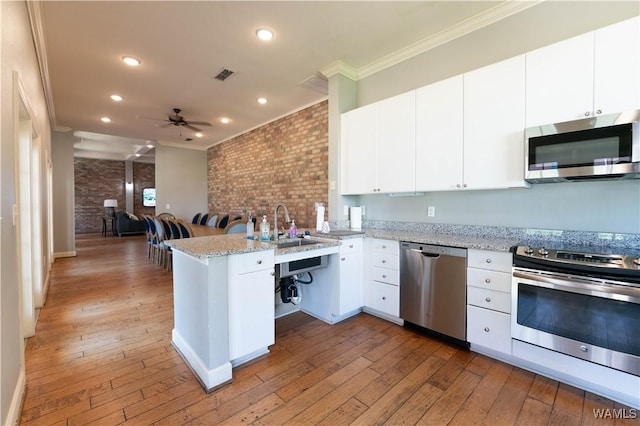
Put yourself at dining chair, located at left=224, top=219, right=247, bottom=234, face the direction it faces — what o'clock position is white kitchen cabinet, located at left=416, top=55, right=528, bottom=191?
The white kitchen cabinet is roughly at 6 o'clock from the dining chair.

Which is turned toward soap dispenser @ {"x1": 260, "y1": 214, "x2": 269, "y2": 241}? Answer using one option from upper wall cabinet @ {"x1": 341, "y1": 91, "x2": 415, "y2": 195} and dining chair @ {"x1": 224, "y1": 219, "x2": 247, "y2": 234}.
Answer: the upper wall cabinet

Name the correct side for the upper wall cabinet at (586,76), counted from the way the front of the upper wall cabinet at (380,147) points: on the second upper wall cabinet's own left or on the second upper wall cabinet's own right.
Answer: on the second upper wall cabinet's own left

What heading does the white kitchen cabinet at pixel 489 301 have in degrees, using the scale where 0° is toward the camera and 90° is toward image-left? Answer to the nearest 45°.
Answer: approximately 45°

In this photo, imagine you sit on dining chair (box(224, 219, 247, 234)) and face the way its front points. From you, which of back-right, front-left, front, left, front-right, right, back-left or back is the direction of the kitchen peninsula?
back-left

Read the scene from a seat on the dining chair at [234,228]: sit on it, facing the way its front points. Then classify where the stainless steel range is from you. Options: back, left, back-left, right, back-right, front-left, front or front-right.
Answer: back

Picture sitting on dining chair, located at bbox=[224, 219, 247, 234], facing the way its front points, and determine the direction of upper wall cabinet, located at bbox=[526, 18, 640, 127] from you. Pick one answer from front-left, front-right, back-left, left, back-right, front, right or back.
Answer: back

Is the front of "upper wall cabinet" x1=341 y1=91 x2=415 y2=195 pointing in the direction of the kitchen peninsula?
yes

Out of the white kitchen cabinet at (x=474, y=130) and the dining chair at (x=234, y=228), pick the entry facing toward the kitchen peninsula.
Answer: the white kitchen cabinet

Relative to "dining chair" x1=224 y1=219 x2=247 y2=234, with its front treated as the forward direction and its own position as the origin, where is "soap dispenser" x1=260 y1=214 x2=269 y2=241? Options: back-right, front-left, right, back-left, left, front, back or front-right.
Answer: back-left

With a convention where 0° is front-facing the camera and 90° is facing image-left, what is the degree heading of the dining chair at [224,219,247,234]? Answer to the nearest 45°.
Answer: approximately 135°

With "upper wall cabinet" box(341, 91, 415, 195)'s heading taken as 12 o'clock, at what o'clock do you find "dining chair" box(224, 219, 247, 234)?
The dining chair is roughly at 2 o'clock from the upper wall cabinet.
